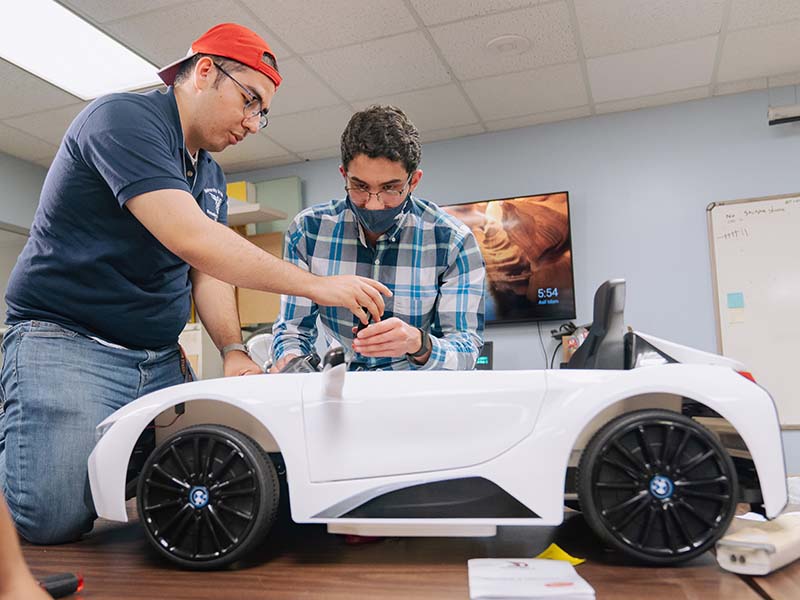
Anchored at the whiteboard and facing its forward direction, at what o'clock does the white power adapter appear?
The white power adapter is roughly at 12 o'clock from the whiteboard.

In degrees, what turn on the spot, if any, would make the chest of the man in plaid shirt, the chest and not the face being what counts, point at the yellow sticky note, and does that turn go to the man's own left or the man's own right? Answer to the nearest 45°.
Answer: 0° — they already face it

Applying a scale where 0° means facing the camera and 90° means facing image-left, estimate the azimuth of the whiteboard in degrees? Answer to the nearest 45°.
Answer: approximately 0°

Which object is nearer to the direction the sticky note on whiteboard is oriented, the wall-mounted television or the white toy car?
the white toy car

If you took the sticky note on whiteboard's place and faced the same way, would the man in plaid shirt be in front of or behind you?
in front

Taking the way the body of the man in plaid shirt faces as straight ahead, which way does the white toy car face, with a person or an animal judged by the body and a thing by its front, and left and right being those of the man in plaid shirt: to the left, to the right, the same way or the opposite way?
to the right

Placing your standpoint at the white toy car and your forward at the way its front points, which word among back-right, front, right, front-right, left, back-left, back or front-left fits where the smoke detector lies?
right

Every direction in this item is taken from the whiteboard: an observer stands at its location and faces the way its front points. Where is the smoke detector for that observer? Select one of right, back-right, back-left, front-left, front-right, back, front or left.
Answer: front-right

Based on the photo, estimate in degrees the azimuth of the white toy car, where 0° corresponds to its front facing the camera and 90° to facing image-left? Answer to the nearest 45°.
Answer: approximately 90°

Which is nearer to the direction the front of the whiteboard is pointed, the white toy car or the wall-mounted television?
the white toy car

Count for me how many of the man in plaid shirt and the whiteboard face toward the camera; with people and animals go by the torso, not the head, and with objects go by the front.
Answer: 2
